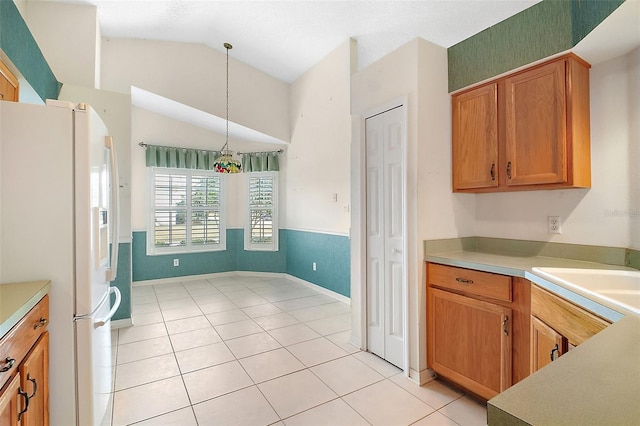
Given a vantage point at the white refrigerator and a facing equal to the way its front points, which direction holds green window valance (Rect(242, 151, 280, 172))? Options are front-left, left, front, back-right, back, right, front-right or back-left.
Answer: front-left

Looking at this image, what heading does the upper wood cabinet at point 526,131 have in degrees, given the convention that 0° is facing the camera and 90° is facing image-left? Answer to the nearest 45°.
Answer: approximately 45°

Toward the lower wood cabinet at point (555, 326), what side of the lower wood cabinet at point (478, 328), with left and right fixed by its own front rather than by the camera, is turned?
left

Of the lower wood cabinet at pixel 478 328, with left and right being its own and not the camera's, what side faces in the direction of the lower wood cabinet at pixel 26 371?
front

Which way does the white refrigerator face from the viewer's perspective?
to the viewer's right

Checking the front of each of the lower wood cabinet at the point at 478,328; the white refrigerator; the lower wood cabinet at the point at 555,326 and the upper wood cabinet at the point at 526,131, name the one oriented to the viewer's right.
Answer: the white refrigerator

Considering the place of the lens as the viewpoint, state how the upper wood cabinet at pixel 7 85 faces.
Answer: facing to the right of the viewer

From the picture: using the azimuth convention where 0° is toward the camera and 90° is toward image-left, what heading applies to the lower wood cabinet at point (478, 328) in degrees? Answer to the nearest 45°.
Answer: approximately 45°
